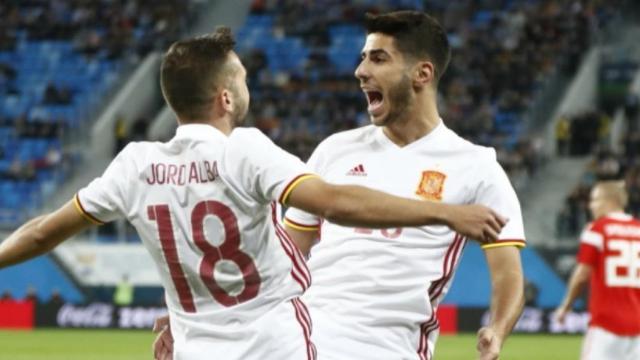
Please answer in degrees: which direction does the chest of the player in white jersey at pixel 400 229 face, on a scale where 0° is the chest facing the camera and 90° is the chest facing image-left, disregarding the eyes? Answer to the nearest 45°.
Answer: approximately 45°

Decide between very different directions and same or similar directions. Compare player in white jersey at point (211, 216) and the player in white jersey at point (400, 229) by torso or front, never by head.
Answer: very different directions

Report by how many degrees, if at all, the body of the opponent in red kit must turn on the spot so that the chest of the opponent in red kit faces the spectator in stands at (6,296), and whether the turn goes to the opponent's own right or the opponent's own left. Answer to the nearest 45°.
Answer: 0° — they already face them

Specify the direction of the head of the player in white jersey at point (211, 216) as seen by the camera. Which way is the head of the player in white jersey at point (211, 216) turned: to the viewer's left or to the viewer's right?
to the viewer's right

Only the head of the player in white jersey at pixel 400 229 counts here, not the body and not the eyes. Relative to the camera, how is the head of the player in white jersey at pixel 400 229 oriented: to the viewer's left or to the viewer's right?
to the viewer's left

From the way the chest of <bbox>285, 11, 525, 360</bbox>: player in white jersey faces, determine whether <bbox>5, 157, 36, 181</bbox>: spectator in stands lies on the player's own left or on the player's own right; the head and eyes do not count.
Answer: on the player's own right

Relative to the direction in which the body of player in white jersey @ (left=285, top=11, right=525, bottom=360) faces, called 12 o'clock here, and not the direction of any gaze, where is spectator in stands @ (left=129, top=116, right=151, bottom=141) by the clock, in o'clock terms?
The spectator in stands is roughly at 4 o'clock from the player in white jersey.

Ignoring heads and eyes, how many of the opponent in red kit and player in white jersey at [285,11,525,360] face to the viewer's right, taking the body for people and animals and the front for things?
0

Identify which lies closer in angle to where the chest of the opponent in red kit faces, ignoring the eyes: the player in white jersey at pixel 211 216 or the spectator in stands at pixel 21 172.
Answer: the spectator in stands

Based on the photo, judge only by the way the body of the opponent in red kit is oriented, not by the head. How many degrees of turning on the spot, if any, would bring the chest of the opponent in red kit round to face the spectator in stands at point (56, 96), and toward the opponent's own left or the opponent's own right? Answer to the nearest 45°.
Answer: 0° — they already face them

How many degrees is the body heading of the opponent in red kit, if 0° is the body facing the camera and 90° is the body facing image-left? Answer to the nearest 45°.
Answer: approximately 135°
